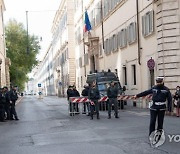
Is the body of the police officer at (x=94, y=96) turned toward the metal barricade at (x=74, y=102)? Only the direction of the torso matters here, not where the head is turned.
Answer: no

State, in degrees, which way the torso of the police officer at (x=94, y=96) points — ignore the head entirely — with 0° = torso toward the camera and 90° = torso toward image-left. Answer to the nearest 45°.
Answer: approximately 0°

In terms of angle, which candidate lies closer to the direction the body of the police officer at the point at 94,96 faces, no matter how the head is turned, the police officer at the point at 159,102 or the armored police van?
the police officer

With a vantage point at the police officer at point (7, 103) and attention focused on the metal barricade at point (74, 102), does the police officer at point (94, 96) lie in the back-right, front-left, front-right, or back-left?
front-right

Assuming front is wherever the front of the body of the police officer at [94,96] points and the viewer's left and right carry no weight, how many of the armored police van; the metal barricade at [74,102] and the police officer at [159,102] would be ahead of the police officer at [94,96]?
1

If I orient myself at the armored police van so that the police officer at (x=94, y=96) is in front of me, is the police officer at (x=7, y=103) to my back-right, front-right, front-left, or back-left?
front-right

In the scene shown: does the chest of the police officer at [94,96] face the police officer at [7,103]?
no

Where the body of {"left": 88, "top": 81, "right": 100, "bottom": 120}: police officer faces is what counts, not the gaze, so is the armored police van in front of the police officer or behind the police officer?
behind

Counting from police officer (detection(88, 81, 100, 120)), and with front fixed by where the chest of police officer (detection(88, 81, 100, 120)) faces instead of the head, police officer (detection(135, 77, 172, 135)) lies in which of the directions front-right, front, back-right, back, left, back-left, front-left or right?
front
